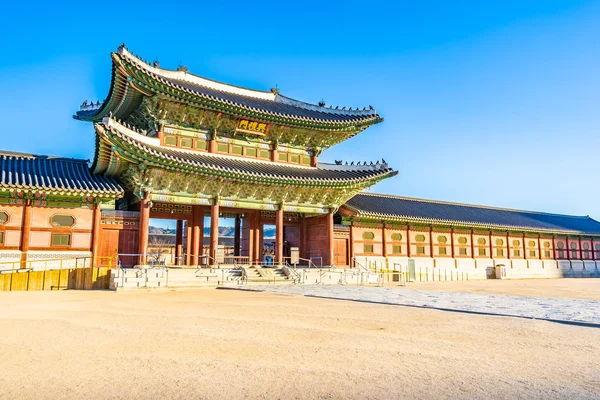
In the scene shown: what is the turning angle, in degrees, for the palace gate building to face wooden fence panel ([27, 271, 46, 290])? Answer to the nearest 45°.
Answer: approximately 90° to its right

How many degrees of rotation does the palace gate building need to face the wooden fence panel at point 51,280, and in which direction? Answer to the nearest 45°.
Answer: approximately 90° to its right

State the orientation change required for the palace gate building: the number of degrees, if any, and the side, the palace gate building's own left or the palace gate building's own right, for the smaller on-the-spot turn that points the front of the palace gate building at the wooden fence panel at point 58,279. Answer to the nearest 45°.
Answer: approximately 90° to the palace gate building's own right

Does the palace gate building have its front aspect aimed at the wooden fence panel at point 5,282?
no

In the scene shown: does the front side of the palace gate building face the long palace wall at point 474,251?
no

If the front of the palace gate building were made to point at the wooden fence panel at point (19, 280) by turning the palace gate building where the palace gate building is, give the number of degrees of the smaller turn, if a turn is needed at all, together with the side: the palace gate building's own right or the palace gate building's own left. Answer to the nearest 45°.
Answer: approximately 90° to the palace gate building's own right
